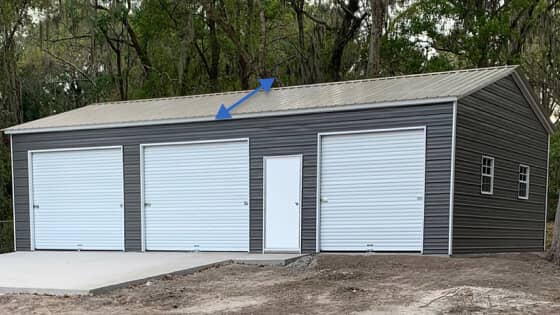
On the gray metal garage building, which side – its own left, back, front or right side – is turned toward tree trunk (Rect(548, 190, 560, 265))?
left

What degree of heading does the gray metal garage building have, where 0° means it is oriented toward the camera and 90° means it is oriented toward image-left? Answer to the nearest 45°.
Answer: approximately 45°
